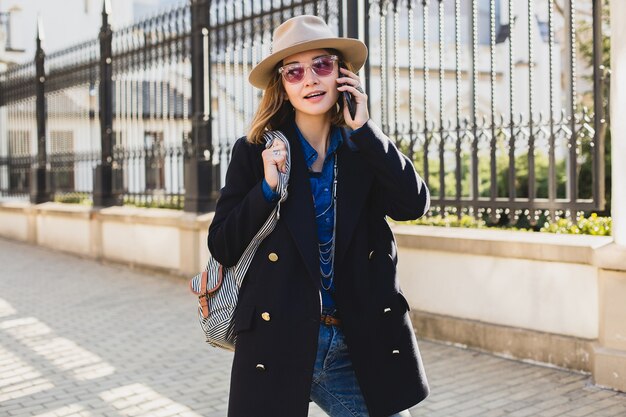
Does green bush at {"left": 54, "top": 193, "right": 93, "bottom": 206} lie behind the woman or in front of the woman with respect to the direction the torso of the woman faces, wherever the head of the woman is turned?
behind

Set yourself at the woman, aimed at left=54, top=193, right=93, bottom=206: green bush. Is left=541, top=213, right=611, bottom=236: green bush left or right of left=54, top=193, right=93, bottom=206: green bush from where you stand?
right

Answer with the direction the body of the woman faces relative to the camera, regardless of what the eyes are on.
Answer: toward the camera

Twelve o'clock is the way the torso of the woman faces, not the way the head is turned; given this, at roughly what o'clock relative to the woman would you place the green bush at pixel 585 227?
The green bush is roughly at 7 o'clock from the woman.
